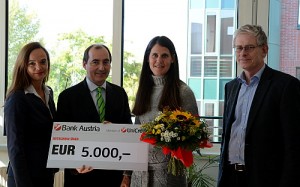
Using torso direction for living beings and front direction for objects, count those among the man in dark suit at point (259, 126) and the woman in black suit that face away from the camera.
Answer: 0

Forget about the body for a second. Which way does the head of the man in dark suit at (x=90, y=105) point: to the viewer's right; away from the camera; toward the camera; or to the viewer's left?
toward the camera

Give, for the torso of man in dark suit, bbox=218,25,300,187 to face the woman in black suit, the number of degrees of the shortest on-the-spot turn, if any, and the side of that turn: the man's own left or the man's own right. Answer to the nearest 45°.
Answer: approximately 45° to the man's own right

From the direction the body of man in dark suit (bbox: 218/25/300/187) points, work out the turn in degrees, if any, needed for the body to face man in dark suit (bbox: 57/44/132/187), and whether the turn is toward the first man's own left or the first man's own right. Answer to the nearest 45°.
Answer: approximately 45° to the first man's own right

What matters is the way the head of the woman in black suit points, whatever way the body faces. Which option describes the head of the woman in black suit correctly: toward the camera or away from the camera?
toward the camera
